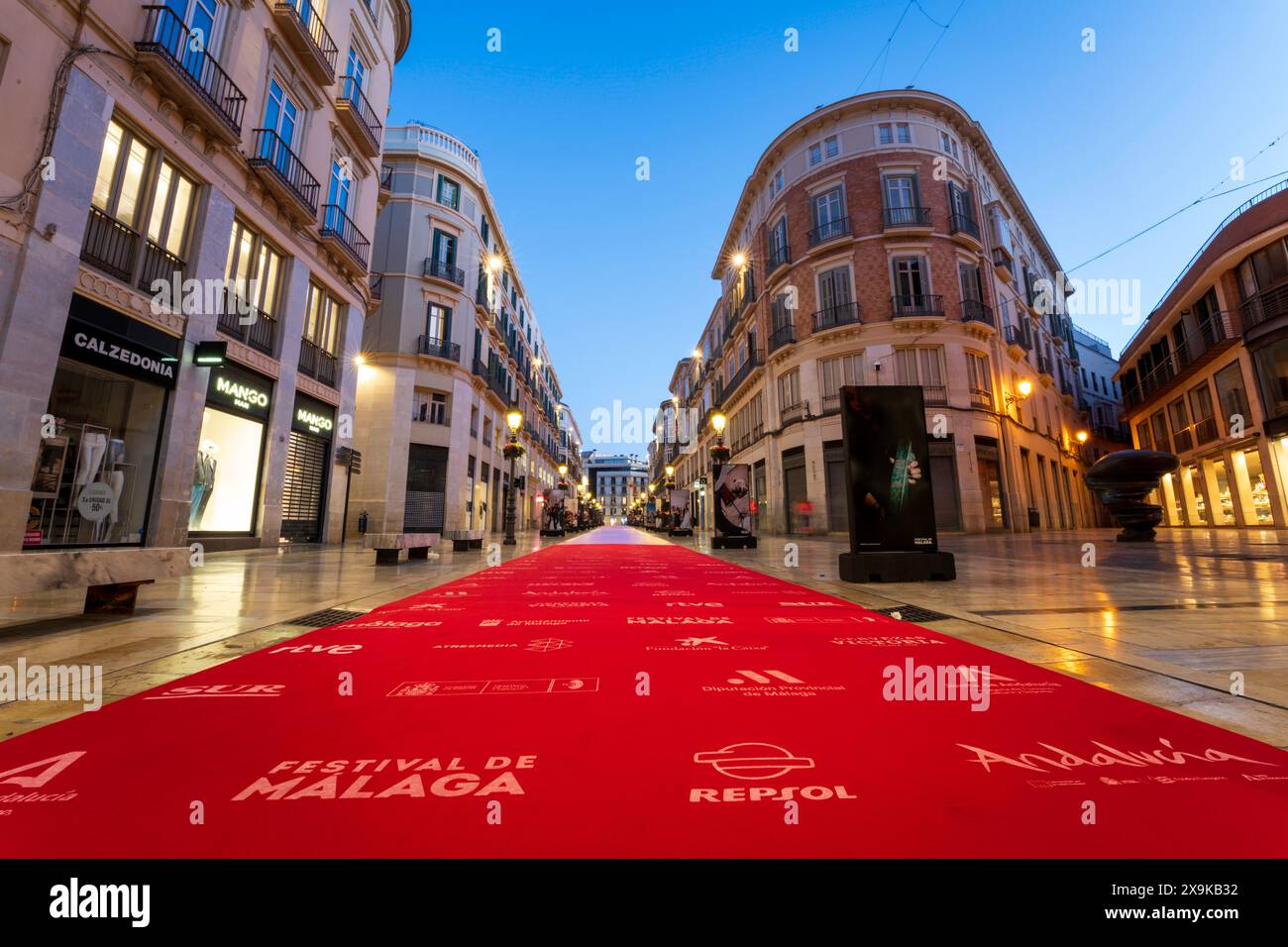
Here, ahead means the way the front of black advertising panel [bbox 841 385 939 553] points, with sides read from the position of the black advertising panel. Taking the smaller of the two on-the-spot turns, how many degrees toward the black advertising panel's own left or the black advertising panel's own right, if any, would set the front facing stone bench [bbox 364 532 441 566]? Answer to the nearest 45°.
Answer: approximately 90° to the black advertising panel's own right

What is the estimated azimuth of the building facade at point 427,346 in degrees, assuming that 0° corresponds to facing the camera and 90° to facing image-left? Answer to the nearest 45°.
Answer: approximately 315°

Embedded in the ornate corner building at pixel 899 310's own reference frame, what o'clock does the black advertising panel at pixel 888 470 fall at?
The black advertising panel is roughly at 12 o'clock from the ornate corner building.

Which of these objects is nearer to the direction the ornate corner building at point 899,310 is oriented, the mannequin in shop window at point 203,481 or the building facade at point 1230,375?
the mannequin in shop window

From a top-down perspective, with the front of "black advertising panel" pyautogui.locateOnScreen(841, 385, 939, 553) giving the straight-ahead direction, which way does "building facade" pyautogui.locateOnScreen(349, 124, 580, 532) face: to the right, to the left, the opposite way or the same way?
to the left

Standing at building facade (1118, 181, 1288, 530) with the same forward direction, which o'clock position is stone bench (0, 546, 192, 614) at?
The stone bench is roughly at 11 o'clock from the building facade.

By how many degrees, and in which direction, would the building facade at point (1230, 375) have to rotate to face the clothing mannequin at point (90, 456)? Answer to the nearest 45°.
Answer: approximately 45° to its left

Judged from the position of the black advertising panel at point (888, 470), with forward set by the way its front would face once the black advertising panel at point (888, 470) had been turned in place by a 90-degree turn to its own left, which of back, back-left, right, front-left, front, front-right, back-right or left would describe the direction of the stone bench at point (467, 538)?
back

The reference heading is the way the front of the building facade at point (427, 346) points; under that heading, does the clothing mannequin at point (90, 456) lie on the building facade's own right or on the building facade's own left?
on the building facade's own right

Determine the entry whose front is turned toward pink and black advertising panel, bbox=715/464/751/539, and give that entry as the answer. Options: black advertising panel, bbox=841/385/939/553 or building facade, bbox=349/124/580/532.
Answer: the building facade
